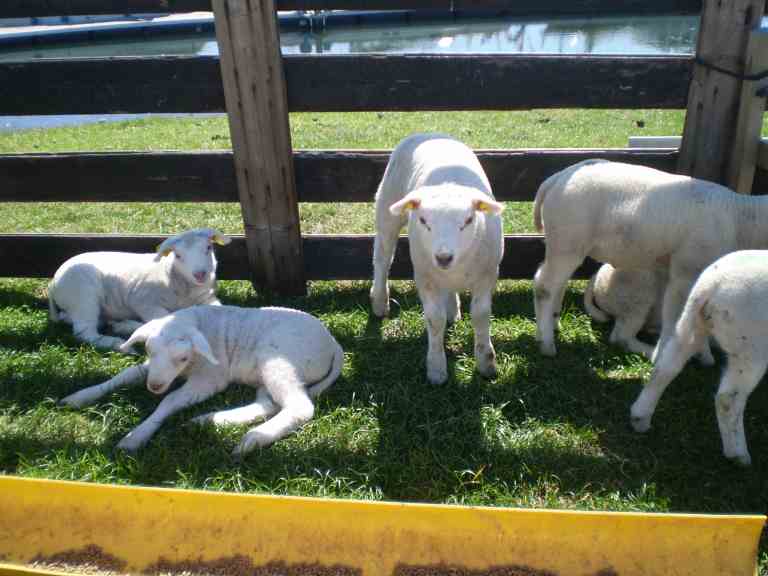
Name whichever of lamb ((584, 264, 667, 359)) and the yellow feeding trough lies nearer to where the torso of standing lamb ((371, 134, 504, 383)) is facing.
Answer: the yellow feeding trough

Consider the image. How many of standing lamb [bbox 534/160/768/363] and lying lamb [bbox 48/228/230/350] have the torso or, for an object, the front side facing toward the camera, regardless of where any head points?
0

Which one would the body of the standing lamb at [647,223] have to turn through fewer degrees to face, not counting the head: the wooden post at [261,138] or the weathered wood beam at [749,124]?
the weathered wood beam

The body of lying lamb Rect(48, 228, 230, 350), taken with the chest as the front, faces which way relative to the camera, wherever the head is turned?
to the viewer's right

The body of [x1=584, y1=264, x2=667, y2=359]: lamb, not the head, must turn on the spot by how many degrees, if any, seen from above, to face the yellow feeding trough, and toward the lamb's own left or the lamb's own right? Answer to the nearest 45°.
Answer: approximately 135° to the lamb's own right

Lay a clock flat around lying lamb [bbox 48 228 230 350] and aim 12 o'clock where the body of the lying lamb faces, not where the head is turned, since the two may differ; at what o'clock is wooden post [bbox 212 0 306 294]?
The wooden post is roughly at 12 o'clock from the lying lamb.

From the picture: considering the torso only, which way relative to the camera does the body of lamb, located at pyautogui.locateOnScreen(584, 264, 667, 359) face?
to the viewer's right

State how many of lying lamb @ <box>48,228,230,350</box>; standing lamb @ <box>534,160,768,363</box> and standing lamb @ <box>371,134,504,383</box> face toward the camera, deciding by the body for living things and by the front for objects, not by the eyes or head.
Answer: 1

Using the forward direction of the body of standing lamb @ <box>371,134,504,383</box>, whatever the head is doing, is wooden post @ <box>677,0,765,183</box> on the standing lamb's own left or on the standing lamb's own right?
on the standing lamb's own left

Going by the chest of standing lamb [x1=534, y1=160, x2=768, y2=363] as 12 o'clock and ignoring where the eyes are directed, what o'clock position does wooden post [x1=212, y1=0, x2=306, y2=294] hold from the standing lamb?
The wooden post is roughly at 6 o'clock from the standing lamb.

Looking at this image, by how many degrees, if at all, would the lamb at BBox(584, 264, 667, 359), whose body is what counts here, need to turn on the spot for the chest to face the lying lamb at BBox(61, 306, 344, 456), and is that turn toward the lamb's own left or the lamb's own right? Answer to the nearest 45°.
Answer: approximately 135° to the lamb's own right

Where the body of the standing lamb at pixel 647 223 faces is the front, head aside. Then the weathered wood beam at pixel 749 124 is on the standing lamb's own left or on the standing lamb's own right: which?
on the standing lamb's own left

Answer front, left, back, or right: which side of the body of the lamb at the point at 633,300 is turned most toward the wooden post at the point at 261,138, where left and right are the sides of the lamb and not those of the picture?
back

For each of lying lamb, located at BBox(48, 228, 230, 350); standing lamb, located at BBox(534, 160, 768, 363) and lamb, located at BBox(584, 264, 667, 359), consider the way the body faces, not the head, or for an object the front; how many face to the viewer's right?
3

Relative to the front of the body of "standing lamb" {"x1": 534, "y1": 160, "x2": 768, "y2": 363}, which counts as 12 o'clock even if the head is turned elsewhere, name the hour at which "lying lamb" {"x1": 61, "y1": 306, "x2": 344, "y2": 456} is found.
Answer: The lying lamb is roughly at 5 o'clock from the standing lamb.

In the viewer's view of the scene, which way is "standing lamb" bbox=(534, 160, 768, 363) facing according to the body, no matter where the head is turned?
to the viewer's right

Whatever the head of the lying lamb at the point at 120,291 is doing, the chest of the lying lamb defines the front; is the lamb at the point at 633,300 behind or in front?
in front
